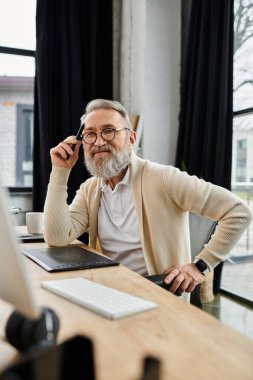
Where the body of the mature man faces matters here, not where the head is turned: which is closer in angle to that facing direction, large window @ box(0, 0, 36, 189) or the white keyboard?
the white keyboard

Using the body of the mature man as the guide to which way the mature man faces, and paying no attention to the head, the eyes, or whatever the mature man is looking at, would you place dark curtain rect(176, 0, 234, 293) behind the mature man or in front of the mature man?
behind

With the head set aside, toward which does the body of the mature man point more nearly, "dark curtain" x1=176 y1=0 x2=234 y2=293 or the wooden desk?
the wooden desk

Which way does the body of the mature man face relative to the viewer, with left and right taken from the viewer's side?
facing the viewer and to the left of the viewer

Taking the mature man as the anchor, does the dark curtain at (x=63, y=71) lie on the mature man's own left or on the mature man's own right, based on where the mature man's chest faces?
on the mature man's own right

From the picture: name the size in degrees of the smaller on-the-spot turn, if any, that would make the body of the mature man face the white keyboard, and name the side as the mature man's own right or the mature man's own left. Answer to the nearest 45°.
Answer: approximately 45° to the mature man's own left

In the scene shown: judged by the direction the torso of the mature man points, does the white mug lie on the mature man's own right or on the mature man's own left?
on the mature man's own right

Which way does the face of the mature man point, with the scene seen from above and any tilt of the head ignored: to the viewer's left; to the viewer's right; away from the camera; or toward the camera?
toward the camera

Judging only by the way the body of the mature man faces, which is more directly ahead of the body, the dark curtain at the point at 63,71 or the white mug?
the white mug
